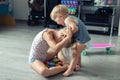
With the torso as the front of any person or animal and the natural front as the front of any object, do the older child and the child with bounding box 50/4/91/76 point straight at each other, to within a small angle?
yes

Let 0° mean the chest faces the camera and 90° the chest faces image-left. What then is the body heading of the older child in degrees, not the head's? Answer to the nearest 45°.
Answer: approximately 270°

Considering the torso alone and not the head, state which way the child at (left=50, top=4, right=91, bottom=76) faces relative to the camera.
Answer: to the viewer's left

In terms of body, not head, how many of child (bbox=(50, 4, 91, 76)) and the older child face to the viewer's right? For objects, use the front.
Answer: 1

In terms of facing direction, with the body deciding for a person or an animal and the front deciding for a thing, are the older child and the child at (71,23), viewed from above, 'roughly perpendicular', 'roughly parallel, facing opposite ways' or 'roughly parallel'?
roughly parallel, facing opposite ways
